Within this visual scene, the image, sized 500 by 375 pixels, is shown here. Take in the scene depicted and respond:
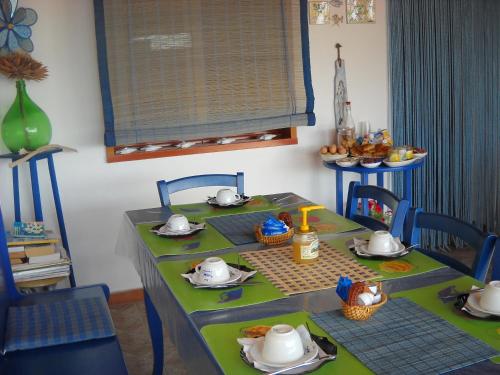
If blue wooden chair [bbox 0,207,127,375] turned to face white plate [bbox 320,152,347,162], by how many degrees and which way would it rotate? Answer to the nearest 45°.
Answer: approximately 45° to its left

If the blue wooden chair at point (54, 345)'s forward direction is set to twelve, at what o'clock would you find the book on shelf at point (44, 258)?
The book on shelf is roughly at 9 o'clock from the blue wooden chair.

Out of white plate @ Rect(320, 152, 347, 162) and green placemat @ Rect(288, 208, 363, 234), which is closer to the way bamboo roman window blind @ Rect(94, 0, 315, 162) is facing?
the green placemat

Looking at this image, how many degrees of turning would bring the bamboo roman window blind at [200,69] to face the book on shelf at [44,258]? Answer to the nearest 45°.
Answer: approximately 45° to its right

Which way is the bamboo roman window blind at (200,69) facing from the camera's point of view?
toward the camera

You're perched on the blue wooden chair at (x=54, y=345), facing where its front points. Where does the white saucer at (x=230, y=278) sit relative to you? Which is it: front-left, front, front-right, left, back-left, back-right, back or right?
front-right

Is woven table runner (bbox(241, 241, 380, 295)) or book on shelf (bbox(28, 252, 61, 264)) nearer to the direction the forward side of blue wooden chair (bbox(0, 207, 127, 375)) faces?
the woven table runner

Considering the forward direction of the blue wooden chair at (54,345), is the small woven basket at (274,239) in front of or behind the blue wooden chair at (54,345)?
in front

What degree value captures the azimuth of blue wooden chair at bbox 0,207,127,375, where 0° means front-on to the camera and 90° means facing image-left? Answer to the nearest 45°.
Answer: approximately 270°

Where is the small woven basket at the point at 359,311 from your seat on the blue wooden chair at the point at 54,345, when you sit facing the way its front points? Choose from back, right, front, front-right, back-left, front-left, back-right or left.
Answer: front-right

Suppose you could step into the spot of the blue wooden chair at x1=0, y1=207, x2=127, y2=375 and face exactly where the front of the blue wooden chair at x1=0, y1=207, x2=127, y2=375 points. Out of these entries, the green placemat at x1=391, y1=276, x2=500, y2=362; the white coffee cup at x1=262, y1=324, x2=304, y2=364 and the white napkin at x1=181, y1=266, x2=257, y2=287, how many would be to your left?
0

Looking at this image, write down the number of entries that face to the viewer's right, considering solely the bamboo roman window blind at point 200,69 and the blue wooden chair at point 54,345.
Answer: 1

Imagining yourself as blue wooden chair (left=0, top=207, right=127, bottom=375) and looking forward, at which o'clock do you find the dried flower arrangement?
The dried flower arrangement is roughly at 9 o'clock from the blue wooden chair.

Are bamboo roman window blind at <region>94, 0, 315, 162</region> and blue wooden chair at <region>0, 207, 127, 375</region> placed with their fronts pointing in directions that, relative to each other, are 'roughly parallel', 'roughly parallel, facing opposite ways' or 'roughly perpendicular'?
roughly perpendicular

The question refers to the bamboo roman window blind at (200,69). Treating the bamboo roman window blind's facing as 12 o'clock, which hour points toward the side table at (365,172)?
The side table is roughly at 9 o'clock from the bamboo roman window blind.

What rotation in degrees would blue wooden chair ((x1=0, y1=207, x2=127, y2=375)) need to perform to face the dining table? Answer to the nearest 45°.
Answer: approximately 45° to its right

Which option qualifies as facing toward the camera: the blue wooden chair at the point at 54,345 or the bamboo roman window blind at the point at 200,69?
the bamboo roman window blind

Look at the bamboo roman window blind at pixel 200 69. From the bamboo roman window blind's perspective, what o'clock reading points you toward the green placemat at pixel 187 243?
The green placemat is roughly at 12 o'clock from the bamboo roman window blind.
